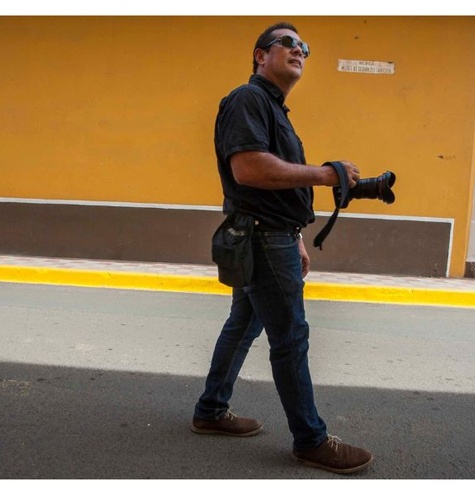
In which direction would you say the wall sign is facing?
toward the camera

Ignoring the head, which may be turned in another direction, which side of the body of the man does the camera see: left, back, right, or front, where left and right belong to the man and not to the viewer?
right

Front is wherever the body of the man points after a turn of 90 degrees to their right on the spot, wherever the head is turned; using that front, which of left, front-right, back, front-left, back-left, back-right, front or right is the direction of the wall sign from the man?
back

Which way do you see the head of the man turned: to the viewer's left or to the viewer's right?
to the viewer's right
